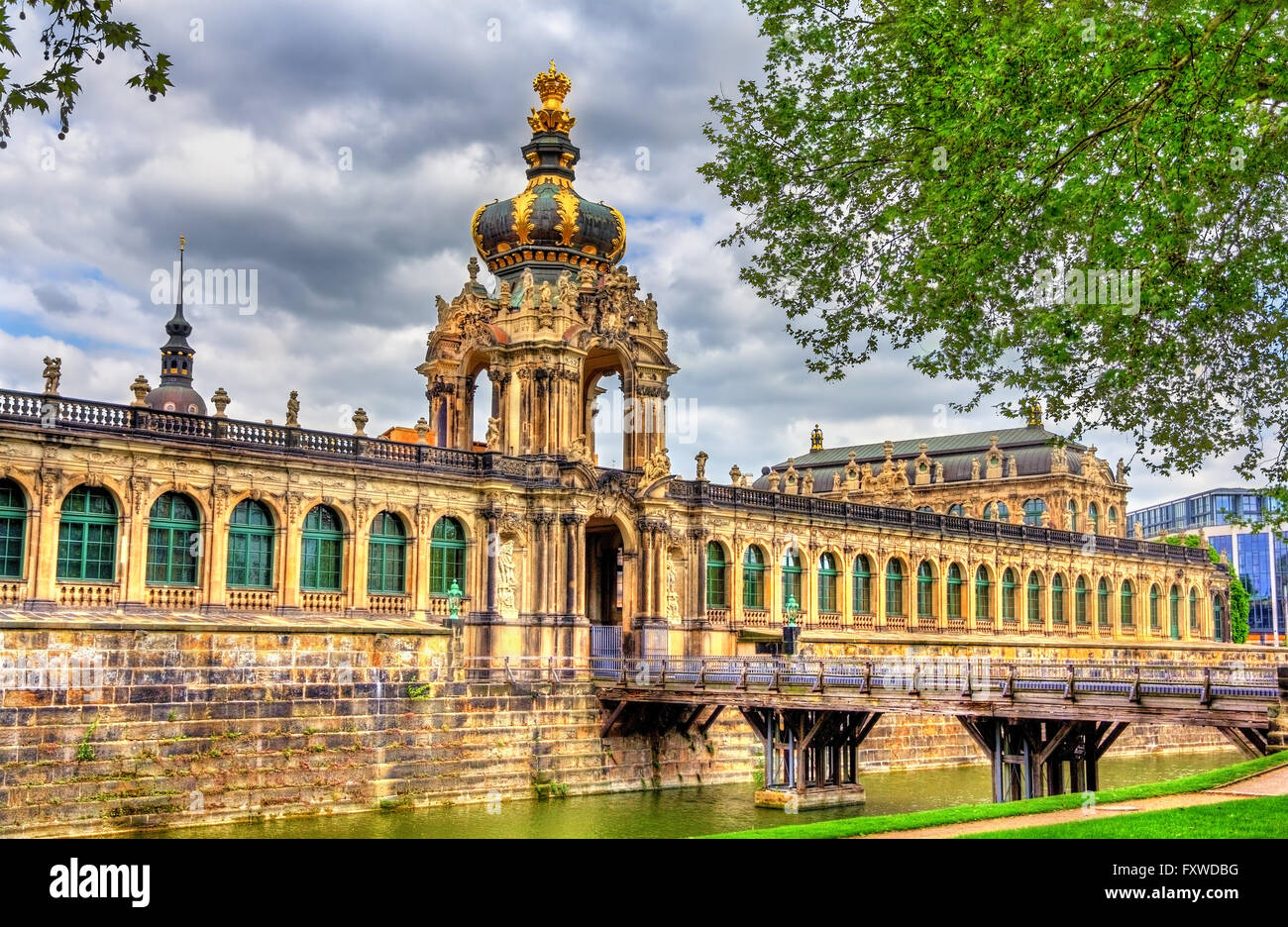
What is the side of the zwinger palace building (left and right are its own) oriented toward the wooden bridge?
front

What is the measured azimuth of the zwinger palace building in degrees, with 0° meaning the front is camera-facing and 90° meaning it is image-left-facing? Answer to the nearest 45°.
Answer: approximately 315°

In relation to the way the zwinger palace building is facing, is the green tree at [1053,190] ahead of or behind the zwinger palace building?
ahead
